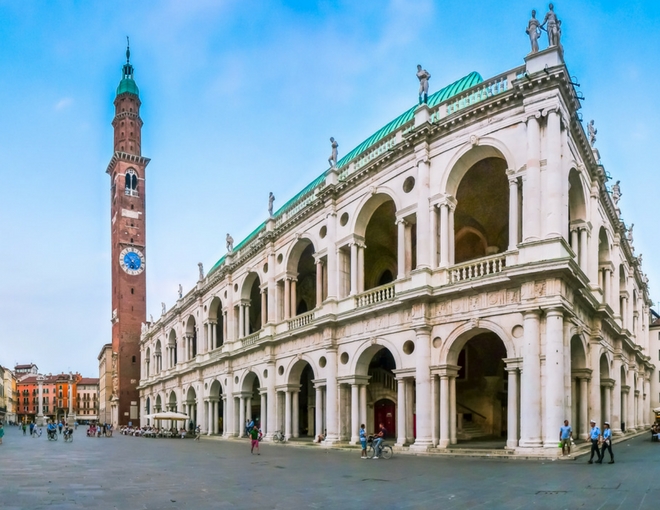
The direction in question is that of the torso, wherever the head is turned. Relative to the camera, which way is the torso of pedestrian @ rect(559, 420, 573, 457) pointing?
toward the camera

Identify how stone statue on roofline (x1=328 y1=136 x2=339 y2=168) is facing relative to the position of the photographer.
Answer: facing the viewer and to the left of the viewer

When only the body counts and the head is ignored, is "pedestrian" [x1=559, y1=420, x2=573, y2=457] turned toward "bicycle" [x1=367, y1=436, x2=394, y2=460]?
no

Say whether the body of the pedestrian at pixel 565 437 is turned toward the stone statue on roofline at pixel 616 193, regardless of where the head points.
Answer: no

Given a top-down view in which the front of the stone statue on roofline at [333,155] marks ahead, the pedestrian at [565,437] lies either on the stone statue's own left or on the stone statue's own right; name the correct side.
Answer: on the stone statue's own left

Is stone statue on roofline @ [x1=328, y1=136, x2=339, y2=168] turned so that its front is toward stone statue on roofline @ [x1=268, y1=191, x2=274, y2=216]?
no
